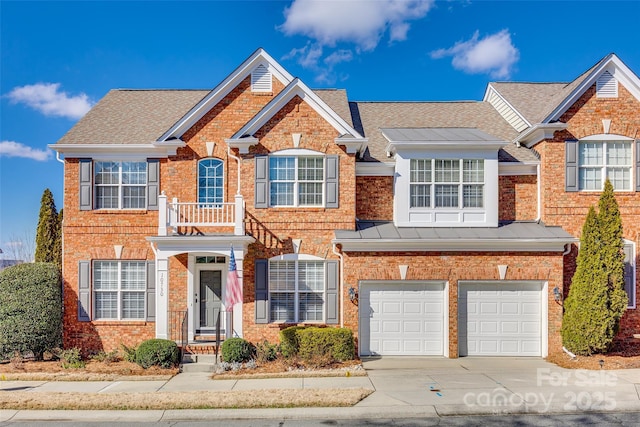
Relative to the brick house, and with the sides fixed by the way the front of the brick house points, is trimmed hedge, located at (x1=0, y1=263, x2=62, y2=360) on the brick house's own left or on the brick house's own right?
on the brick house's own right

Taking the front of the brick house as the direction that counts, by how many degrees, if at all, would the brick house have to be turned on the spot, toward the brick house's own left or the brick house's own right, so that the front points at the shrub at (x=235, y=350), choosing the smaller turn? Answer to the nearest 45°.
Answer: approximately 45° to the brick house's own right

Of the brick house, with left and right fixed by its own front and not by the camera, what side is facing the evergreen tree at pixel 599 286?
left

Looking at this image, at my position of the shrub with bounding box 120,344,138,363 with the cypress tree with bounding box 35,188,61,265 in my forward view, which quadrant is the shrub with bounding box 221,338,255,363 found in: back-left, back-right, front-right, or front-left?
back-right

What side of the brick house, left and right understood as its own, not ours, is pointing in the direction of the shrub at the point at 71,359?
right

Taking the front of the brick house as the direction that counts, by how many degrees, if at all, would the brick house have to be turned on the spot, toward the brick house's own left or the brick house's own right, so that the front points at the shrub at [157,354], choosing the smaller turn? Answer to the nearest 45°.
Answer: approximately 45° to the brick house's own right

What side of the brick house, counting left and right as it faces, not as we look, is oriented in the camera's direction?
front
